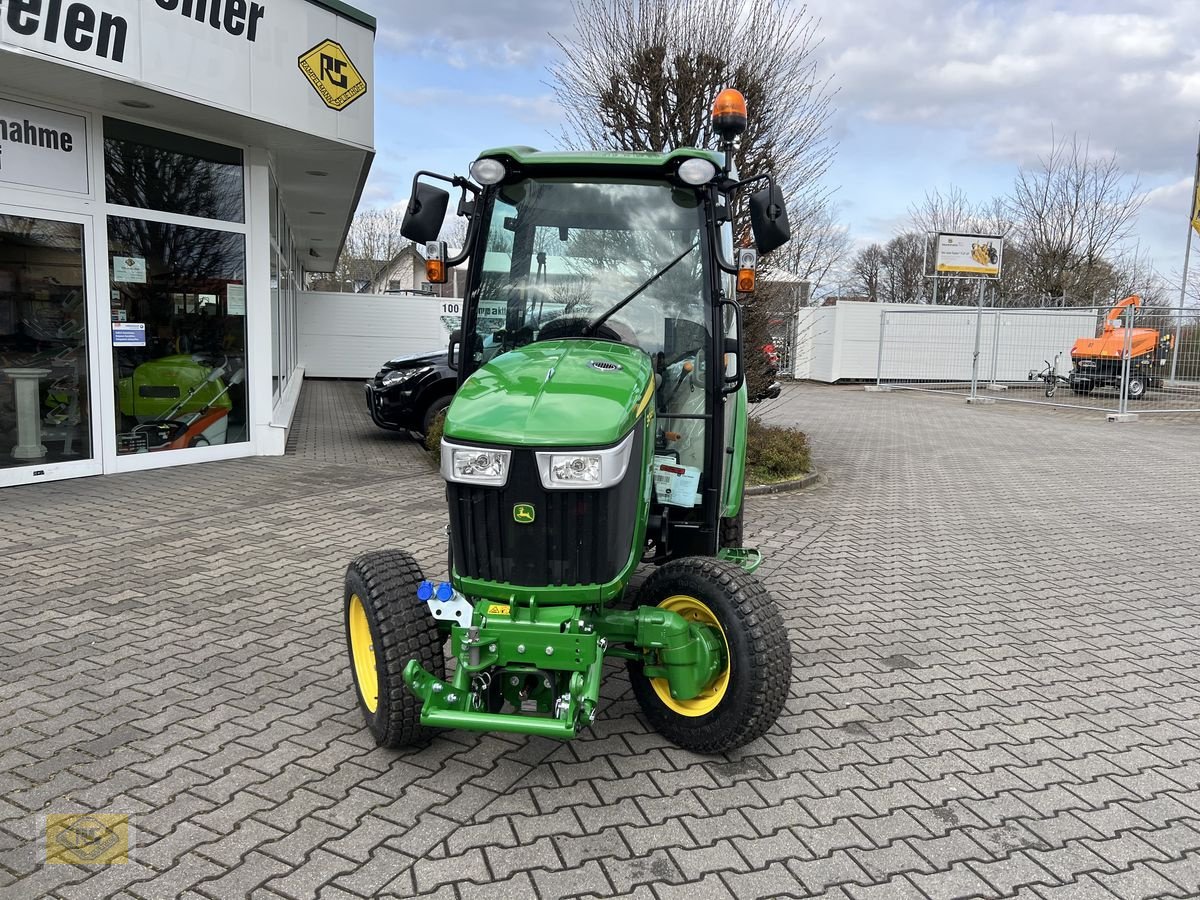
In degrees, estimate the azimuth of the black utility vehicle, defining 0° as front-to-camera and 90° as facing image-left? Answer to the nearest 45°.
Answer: approximately 45°

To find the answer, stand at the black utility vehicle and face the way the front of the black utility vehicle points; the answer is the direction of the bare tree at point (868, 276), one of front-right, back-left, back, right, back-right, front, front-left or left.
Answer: back

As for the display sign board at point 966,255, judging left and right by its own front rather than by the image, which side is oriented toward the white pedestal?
front

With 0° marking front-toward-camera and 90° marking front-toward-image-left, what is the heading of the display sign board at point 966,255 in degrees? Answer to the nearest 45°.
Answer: approximately 0°

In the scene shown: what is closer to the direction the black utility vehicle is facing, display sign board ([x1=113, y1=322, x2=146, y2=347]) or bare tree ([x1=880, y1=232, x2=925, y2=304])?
the display sign board

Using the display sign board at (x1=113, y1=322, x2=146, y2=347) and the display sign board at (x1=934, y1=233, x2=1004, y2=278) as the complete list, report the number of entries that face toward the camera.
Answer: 2

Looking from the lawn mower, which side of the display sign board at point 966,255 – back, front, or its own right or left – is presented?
front

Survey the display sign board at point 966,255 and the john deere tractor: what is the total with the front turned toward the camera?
2

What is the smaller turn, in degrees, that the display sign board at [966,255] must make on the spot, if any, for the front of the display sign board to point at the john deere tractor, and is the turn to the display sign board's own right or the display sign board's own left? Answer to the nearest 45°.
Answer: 0° — it already faces it

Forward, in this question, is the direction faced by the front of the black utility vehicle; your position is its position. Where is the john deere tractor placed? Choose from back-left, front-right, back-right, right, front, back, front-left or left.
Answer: front-left

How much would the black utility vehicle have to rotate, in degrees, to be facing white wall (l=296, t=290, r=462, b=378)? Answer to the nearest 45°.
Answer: approximately 135° to its right
